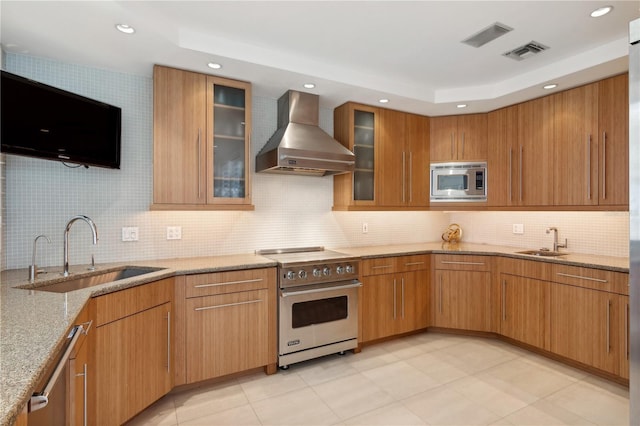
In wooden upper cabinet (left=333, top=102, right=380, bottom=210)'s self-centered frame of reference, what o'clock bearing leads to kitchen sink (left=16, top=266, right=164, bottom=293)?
The kitchen sink is roughly at 3 o'clock from the wooden upper cabinet.

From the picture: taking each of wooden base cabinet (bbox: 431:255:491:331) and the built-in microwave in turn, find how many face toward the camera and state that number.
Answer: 2

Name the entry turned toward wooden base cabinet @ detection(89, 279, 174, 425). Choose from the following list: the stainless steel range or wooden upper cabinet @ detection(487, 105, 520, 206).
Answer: the wooden upper cabinet

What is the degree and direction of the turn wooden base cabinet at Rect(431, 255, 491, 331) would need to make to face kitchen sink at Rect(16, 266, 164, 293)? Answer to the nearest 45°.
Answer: approximately 45° to its right

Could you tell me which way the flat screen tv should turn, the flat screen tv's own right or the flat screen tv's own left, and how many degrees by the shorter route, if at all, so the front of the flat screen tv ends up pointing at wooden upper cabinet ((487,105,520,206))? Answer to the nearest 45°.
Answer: approximately 45° to the flat screen tv's own left

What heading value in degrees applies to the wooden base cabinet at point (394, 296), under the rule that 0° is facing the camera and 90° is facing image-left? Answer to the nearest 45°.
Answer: approximately 315°

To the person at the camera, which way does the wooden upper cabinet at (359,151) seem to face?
facing the viewer and to the right of the viewer

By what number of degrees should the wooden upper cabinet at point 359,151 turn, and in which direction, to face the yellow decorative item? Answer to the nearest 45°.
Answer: approximately 90° to its left

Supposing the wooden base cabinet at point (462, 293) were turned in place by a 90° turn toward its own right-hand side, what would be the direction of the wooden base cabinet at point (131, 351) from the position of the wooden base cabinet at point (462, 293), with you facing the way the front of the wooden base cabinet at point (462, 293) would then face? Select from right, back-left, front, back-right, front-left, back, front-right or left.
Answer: front-left

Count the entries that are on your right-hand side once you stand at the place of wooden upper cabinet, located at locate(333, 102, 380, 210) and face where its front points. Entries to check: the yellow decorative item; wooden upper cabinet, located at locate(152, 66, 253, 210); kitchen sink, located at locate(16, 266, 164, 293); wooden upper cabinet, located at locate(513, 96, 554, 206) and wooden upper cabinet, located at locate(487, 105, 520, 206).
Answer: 2

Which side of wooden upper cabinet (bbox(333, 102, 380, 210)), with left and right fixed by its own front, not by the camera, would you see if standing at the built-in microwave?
left

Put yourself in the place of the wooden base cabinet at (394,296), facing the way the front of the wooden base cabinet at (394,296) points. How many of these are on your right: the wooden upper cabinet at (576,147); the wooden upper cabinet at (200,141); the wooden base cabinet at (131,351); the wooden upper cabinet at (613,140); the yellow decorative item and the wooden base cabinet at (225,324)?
3

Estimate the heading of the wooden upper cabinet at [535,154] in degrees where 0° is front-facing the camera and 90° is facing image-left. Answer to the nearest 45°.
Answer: approximately 45°

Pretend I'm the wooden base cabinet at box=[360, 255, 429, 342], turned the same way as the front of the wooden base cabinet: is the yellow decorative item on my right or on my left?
on my left

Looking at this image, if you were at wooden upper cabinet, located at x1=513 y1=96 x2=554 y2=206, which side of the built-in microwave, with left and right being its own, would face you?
left

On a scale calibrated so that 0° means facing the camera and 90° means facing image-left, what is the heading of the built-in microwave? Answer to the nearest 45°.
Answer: approximately 0°

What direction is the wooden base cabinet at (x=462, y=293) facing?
toward the camera
